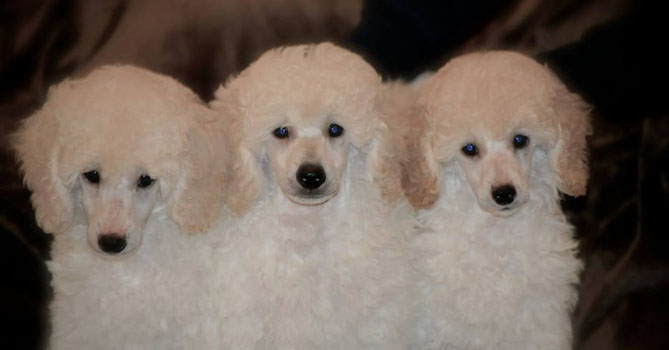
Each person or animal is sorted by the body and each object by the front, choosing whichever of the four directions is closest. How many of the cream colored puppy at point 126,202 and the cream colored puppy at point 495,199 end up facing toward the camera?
2

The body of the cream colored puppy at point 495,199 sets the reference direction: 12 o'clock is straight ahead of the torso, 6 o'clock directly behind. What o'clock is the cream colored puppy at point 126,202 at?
the cream colored puppy at point 126,202 is roughly at 2 o'clock from the cream colored puppy at point 495,199.

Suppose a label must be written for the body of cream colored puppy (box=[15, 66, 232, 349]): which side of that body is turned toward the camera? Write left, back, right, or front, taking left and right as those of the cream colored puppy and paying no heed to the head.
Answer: front

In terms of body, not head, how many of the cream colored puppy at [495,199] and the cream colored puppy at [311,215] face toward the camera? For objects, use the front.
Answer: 2

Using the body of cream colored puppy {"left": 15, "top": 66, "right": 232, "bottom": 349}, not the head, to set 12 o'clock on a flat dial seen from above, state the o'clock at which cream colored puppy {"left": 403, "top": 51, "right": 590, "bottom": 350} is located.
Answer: cream colored puppy {"left": 403, "top": 51, "right": 590, "bottom": 350} is roughly at 9 o'clock from cream colored puppy {"left": 15, "top": 66, "right": 232, "bottom": 349}.

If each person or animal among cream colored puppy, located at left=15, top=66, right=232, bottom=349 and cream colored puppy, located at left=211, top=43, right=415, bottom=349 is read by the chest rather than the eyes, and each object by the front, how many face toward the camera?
2

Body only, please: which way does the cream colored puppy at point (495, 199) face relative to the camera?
toward the camera

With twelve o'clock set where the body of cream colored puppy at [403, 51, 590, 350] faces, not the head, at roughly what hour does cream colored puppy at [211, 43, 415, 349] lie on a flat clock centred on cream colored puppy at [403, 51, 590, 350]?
cream colored puppy at [211, 43, 415, 349] is roughly at 2 o'clock from cream colored puppy at [403, 51, 590, 350].

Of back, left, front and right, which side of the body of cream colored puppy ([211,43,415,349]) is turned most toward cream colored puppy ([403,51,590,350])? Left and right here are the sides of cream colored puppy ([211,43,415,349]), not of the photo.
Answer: left
